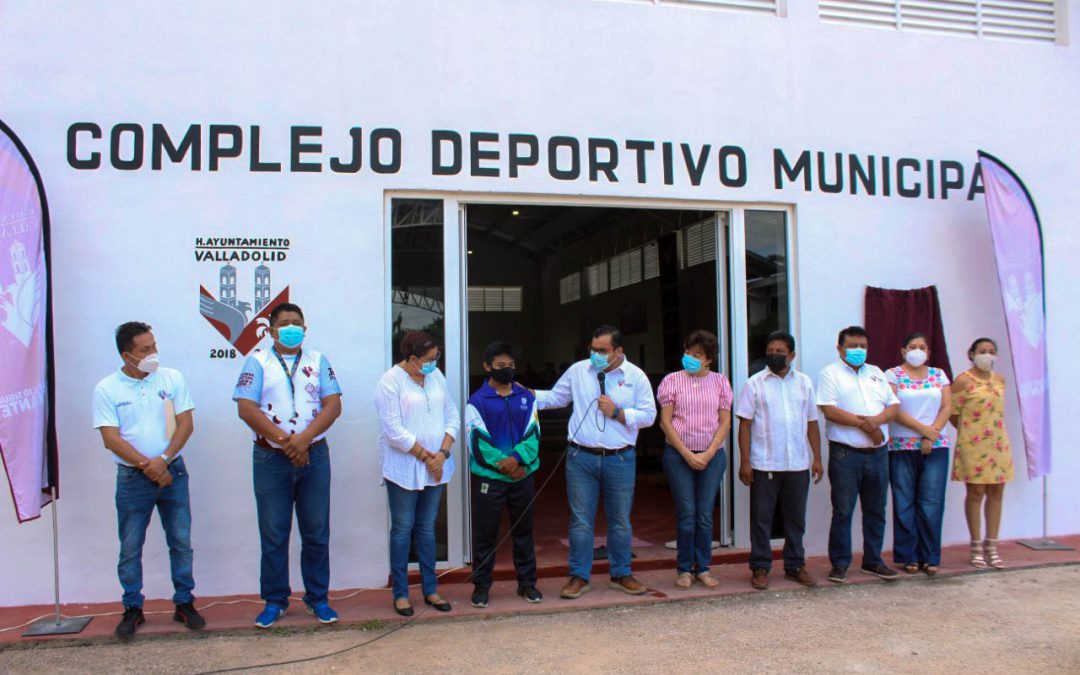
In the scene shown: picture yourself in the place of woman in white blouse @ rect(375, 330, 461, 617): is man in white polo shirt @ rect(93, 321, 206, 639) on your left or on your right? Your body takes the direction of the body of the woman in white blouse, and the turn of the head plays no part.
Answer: on your right

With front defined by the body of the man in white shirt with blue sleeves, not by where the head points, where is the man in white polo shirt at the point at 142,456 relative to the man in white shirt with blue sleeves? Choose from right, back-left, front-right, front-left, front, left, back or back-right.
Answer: right

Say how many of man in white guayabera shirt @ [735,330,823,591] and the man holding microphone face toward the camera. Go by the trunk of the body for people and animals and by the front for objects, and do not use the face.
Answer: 2

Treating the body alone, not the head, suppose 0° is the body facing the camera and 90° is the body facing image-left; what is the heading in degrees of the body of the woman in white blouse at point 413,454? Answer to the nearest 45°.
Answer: approximately 315°

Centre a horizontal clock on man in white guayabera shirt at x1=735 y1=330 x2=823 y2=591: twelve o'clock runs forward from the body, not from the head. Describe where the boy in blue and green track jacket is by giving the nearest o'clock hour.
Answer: The boy in blue and green track jacket is roughly at 2 o'clock from the man in white guayabera shirt.

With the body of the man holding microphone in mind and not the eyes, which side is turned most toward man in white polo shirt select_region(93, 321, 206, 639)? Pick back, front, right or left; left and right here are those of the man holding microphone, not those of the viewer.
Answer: right

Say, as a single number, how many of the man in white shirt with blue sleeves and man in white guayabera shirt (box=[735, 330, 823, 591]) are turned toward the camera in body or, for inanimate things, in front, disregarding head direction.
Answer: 2

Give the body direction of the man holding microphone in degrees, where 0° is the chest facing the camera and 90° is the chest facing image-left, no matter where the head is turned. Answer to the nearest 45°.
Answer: approximately 0°

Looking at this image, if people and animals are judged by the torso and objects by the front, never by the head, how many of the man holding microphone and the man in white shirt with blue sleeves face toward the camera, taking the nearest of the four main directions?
2
